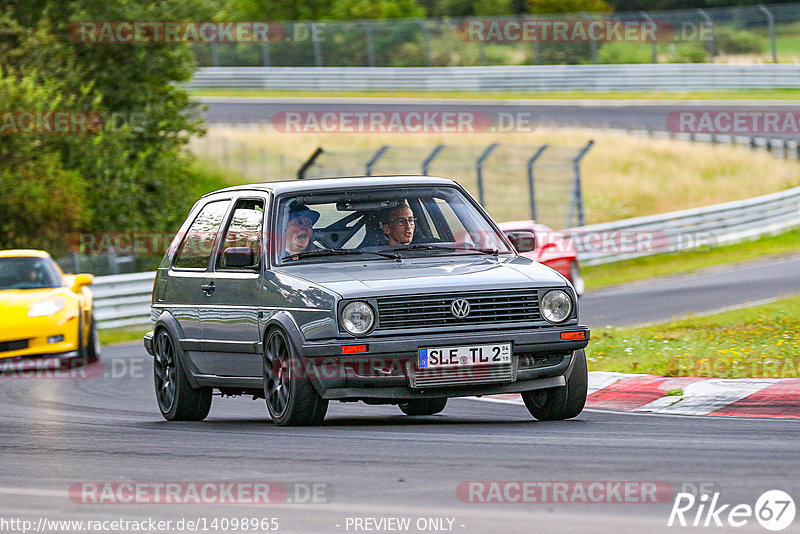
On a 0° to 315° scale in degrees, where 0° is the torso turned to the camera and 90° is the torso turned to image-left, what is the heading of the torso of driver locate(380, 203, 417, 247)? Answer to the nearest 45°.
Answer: approximately 315°

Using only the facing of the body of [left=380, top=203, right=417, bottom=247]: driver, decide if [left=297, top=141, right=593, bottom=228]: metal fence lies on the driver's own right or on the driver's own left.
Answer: on the driver's own left

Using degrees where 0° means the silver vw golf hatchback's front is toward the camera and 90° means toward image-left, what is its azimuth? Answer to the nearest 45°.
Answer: approximately 315°

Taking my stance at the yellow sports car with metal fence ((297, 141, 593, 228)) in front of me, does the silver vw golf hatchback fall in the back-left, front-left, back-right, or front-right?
back-right

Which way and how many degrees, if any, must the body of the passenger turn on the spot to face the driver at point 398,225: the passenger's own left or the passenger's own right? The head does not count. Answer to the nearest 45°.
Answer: approximately 45° to the passenger's own left

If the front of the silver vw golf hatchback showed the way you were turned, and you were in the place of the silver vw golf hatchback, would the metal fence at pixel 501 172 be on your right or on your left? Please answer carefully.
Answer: on your left
